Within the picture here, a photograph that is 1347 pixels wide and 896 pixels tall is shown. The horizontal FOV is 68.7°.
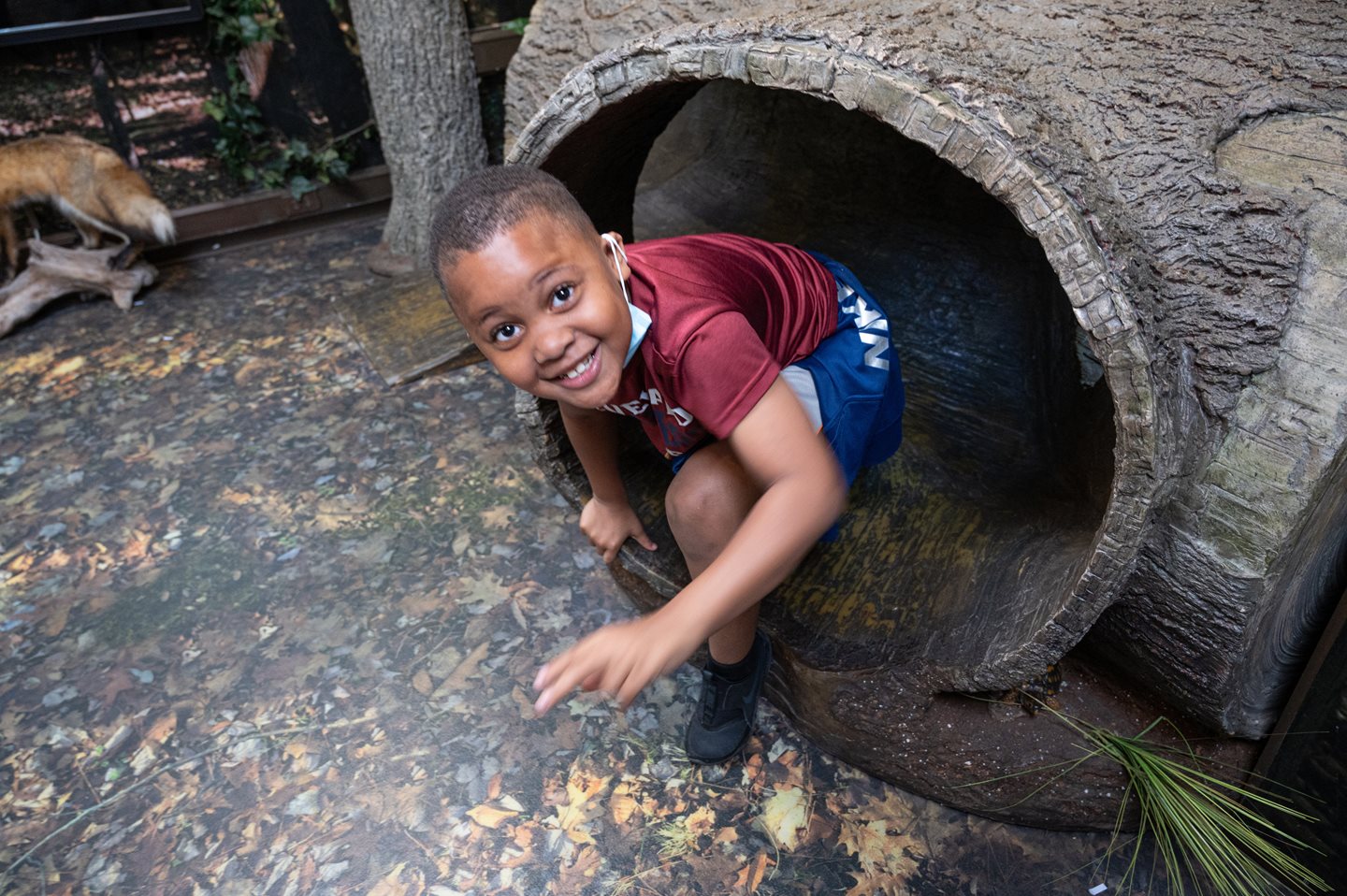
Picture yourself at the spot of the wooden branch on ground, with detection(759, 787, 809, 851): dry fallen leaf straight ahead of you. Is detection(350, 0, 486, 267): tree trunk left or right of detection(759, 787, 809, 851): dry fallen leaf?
left

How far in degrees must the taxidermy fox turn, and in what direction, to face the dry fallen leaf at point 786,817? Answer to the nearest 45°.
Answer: approximately 90° to its left

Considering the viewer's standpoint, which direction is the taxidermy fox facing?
facing to the left of the viewer

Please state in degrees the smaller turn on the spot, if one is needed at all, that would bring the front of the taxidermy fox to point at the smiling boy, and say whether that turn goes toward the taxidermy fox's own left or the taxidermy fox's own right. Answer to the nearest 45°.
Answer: approximately 90° to the taxidermy fox's own left

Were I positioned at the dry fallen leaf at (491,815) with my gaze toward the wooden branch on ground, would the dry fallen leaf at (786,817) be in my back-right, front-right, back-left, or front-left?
back-right

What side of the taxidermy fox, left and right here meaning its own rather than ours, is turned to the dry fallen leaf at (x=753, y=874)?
left

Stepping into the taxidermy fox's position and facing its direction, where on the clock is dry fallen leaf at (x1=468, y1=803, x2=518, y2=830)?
The dry fallen leaf is roughly at 9 o'clock from the taxidermy fox.
